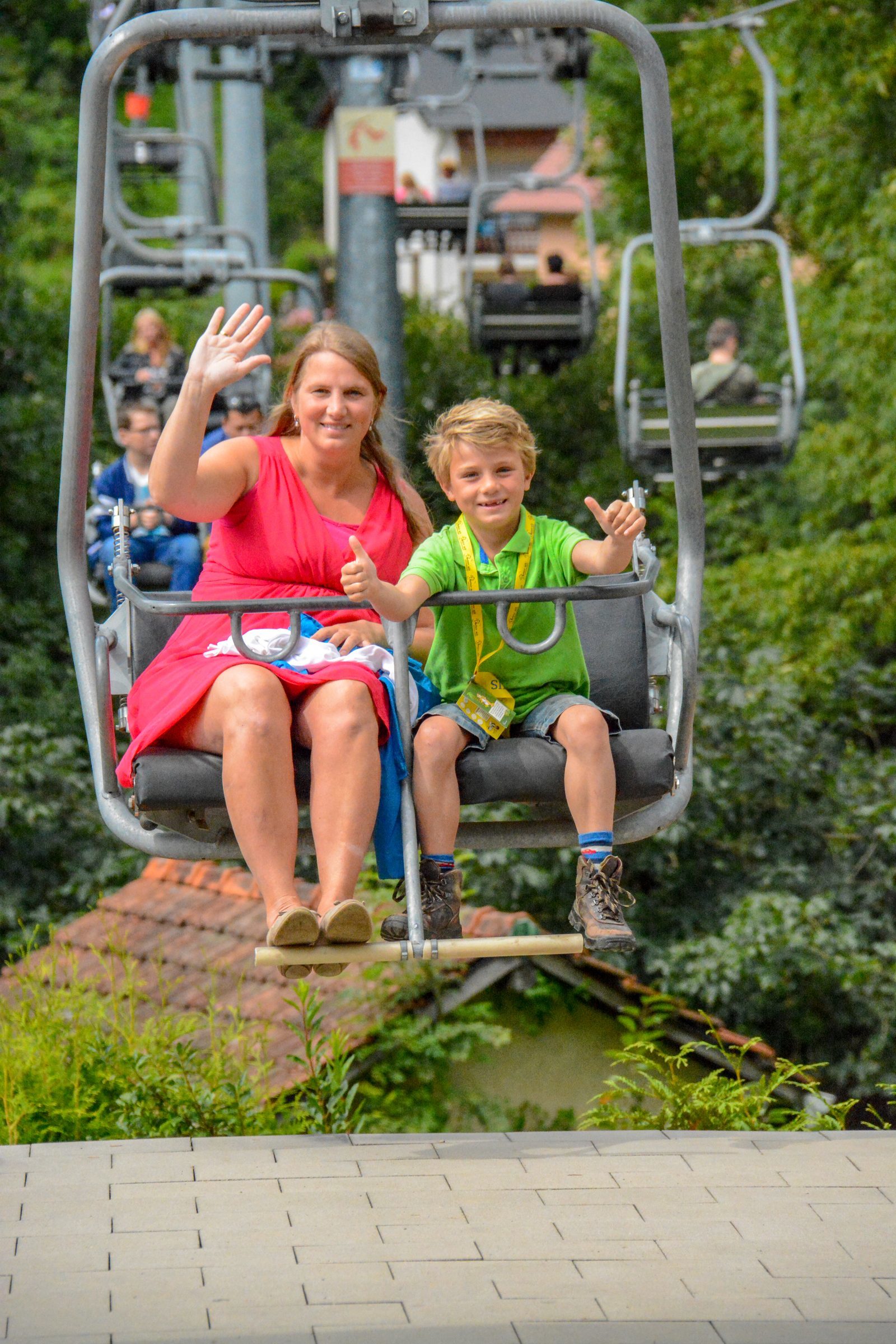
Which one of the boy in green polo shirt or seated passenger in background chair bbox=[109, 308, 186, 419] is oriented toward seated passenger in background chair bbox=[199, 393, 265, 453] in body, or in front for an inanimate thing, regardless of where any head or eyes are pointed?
seated passenger in background chair bbox=[109, 308, 186, 419]

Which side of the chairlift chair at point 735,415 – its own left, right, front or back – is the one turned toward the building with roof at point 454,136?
front

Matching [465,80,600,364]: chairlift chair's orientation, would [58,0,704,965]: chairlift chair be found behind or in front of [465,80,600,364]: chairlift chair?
behind

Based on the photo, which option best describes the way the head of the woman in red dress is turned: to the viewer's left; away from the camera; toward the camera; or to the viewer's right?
toward the camera

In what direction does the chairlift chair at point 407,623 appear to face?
toward the camera

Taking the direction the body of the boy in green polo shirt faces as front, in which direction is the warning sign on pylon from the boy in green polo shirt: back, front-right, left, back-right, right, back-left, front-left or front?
back

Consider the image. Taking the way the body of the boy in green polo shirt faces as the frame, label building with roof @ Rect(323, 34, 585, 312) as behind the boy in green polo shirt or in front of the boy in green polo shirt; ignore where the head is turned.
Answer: behind

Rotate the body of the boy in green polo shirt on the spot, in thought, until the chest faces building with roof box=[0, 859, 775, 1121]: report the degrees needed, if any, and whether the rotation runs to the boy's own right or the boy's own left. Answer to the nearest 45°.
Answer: approximately 180°

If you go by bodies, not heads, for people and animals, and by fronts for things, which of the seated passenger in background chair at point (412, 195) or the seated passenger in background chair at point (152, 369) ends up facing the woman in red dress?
the seated passenger in background chair at point (152, 369)

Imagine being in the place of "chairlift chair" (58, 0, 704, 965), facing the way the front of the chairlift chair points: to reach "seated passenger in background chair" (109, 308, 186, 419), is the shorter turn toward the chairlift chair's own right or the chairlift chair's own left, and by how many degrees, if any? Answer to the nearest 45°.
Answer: approximately 180°

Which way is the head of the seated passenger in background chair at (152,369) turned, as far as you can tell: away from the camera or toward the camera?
toward the camera

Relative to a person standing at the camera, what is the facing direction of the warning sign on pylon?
facing the viewer

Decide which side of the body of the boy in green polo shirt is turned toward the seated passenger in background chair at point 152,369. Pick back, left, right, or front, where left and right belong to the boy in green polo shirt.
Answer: back
